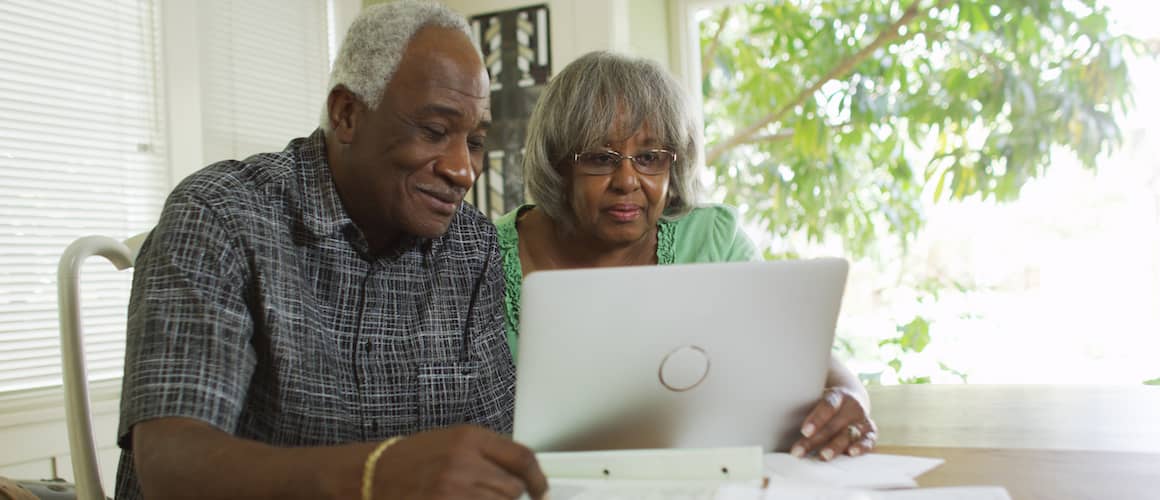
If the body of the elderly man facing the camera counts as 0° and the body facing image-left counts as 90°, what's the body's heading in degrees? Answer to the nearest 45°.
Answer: approximately 315°

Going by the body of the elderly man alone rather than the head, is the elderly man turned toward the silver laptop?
yes

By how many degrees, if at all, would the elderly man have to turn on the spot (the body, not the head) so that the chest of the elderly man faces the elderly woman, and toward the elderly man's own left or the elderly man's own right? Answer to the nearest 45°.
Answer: approximately 90° to the elderly man's own left

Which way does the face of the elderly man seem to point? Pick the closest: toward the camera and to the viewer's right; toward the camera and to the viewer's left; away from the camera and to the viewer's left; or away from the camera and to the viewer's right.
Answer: toward the camera and to the viewer's right

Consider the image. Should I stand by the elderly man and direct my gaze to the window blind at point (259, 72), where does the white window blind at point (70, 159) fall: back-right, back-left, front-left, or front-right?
front-left

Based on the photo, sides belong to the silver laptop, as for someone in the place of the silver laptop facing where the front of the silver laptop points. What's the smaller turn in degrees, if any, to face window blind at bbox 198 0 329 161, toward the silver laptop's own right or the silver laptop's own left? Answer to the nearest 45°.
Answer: approximately 45° to the silver laptop's own left

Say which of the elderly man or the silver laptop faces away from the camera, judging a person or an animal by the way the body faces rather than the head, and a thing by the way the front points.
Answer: the silver laptop

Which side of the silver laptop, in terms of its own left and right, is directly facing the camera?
back

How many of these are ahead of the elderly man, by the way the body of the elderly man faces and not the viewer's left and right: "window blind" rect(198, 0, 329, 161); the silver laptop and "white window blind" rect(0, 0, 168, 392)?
1

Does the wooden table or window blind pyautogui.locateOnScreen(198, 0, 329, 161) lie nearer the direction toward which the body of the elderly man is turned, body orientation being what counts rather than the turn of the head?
the wooden table
